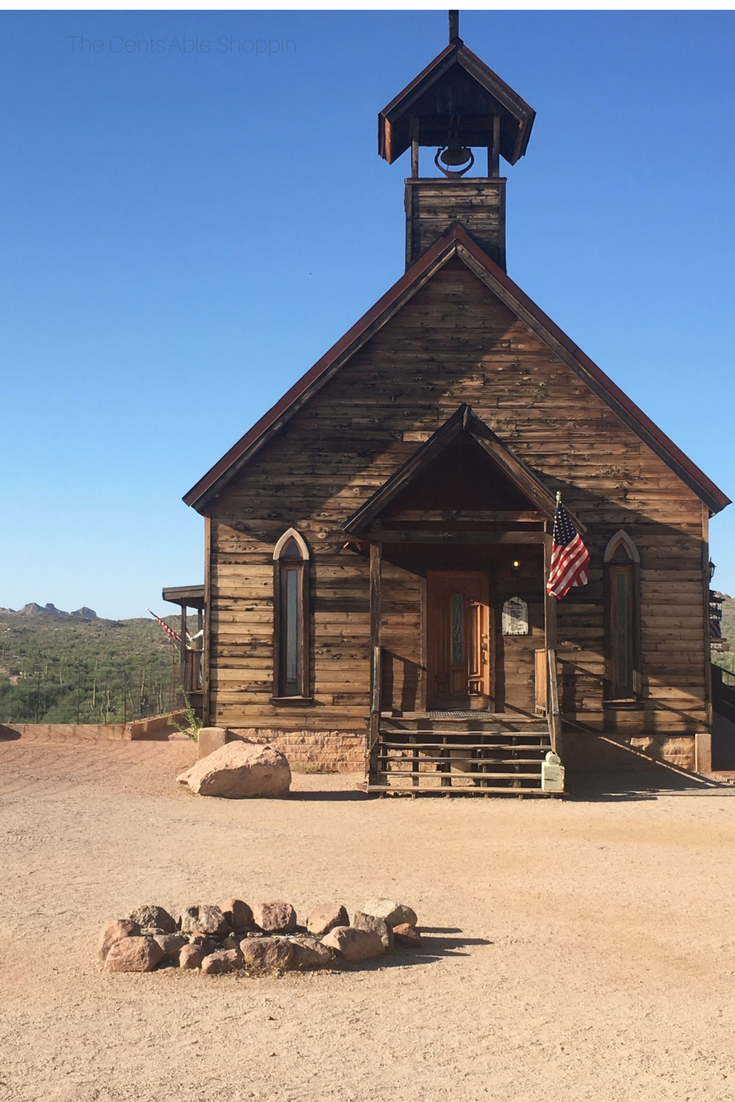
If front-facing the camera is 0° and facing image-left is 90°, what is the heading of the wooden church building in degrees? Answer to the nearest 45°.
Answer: approximately 0°

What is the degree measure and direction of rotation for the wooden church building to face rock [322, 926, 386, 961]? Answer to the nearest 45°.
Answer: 0° — it already faces it

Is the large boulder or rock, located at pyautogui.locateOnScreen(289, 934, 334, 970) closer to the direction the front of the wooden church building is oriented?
the rock

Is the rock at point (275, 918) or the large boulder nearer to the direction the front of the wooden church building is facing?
the rock

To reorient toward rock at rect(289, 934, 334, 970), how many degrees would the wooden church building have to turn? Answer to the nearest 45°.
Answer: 0° — it already faces it

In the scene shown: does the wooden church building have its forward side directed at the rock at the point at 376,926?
yes

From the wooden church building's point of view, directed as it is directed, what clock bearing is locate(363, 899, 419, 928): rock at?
The rock is roughly at 12 o'clock from the wooden church building.

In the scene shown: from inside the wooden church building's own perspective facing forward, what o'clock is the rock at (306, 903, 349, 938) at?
The rock is roughly at 12 o'clock from the wooden church building.

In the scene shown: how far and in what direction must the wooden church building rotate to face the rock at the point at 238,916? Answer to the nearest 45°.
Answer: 0° — it already faces it
